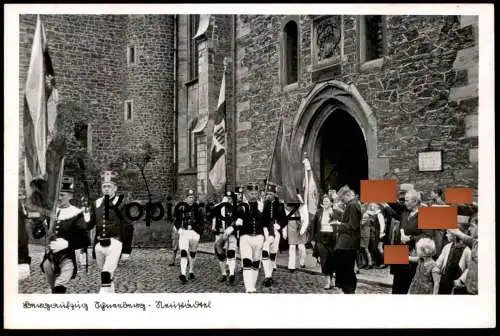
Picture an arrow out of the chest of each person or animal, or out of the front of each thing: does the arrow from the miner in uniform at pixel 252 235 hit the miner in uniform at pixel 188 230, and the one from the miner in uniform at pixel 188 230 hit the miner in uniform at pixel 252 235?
no

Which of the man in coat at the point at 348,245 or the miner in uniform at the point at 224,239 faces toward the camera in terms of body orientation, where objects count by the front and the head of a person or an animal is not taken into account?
the miner in uniform

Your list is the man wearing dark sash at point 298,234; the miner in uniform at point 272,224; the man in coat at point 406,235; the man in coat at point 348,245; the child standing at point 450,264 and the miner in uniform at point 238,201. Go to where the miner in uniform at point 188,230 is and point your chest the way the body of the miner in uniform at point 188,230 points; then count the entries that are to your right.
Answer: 0

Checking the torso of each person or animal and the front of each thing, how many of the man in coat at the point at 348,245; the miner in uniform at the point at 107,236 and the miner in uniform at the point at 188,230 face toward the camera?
2

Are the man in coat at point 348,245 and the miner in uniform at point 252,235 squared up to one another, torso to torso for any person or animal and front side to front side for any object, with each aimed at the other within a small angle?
no

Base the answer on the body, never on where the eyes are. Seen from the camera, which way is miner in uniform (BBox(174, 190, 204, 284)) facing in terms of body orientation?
toward the camera

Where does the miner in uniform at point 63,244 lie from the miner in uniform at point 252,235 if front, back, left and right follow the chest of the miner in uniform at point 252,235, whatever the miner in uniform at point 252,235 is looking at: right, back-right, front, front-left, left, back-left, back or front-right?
right

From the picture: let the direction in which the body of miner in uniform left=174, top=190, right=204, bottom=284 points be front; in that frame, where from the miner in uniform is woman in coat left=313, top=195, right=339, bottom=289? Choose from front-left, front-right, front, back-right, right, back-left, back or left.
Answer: left

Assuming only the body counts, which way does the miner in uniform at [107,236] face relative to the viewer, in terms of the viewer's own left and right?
facing the viewer

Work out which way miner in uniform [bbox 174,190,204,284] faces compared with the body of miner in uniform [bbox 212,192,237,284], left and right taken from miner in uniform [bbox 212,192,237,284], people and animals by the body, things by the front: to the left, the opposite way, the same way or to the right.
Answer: the same way

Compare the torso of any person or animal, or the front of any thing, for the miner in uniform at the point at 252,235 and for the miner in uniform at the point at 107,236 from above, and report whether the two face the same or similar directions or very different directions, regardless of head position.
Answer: same or similar directions

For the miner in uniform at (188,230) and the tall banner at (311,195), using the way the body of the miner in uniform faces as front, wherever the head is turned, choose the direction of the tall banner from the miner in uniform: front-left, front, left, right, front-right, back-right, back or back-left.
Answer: left

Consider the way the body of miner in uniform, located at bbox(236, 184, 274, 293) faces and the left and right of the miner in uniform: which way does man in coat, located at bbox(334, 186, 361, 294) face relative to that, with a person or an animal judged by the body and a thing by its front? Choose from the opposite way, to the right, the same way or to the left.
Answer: to the right

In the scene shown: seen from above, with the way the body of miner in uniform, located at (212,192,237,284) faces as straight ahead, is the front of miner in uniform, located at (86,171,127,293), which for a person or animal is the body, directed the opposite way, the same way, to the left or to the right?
the same way

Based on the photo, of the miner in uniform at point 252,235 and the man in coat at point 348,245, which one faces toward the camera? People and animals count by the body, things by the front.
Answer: the miner in uniform

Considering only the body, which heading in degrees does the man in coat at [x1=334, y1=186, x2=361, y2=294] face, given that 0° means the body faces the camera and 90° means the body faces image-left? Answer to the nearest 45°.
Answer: approximately 90°

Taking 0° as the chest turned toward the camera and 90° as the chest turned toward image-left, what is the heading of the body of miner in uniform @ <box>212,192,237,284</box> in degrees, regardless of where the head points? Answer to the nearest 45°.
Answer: approximately 0°

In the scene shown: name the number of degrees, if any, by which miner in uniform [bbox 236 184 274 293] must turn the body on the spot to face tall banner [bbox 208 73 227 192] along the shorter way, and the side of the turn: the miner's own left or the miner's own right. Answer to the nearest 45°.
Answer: approximately 180°

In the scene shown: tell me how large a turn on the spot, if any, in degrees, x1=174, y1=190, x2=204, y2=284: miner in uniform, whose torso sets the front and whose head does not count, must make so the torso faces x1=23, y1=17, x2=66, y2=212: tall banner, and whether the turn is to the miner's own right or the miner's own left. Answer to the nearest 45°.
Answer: approximately 90° to the miner's own right
